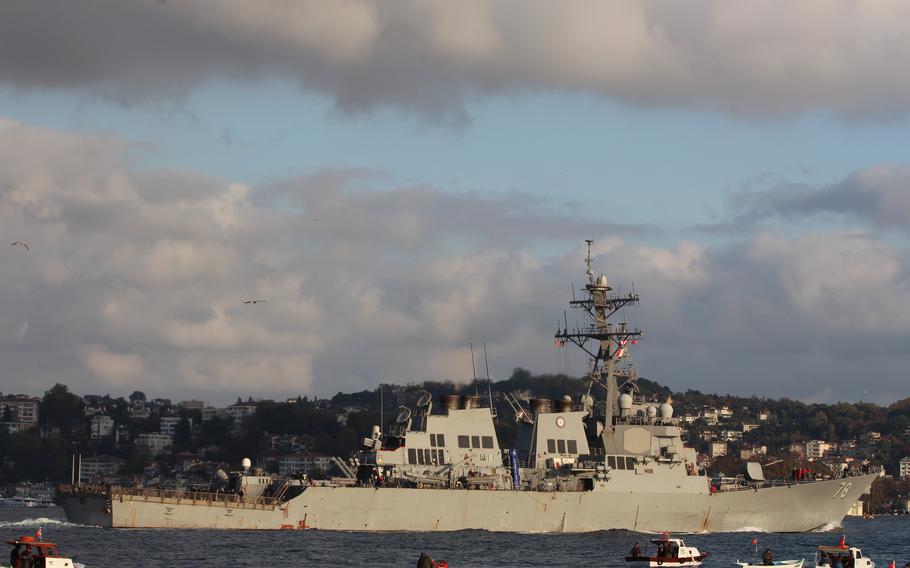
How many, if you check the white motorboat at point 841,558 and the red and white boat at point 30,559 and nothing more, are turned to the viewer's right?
2

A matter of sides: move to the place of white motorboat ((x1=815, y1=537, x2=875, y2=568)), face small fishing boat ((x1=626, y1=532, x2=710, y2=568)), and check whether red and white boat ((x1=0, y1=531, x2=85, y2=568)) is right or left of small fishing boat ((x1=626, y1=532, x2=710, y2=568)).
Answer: left

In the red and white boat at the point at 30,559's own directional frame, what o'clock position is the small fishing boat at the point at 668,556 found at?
The small fishing boat is roughly at 12 o'clock from the red and white boat.

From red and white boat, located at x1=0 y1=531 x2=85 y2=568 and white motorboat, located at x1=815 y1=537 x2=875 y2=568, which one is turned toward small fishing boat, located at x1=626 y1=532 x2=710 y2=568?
the red and white boat

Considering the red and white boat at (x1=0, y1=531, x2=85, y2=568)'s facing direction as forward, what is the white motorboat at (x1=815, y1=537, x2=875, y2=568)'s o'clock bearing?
The white motorboat is roughly at 12 o'clock from the red and white boat.

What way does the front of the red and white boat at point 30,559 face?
to the viewer's right

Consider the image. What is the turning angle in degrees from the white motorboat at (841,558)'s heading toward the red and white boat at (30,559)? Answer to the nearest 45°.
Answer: approximately 135° to its right

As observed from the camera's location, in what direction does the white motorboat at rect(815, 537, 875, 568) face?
facing to the right of the viewer

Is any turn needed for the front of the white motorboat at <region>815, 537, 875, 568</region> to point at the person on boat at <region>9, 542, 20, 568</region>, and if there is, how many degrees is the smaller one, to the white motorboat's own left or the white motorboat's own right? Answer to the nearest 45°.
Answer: approximately 135° to the white motorboat's own right

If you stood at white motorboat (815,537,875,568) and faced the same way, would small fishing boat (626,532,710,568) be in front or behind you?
behind
